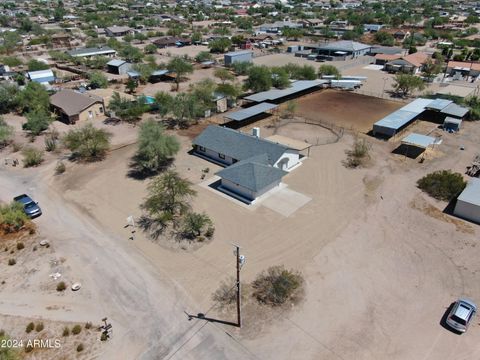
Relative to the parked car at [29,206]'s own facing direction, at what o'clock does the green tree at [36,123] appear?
The green tree is roughly at 8 o'clock from the parked car.

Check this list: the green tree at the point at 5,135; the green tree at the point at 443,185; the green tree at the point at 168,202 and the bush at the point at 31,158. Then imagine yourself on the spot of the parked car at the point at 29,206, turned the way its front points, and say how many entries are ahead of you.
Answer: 2

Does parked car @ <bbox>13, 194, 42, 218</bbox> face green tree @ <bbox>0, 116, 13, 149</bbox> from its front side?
no

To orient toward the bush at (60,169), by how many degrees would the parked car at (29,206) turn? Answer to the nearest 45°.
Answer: approximately 90° to its left

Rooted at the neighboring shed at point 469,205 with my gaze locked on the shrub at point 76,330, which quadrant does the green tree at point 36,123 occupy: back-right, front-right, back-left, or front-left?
front-right

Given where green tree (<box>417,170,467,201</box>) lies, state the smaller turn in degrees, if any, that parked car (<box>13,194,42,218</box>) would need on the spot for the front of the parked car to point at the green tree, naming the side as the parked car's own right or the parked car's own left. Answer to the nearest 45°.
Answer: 0° — it already faces it

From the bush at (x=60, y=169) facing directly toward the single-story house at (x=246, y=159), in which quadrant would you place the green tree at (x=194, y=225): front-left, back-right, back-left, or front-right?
front-right

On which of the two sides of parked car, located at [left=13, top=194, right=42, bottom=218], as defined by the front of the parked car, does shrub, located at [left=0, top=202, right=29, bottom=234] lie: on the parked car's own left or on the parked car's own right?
on the parked car's own right

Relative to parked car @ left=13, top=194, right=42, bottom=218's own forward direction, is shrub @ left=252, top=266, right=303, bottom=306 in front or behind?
in front

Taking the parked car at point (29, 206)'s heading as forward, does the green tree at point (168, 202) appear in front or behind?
in front

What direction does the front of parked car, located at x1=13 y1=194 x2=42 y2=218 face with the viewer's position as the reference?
facing the viewer and to the right of the viewer

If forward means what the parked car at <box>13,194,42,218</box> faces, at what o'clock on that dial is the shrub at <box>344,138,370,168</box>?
The shrub is roughly at 11 o'clock from the parked car.

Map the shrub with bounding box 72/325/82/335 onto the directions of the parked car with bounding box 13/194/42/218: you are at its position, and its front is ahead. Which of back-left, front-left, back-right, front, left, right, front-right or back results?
front-right

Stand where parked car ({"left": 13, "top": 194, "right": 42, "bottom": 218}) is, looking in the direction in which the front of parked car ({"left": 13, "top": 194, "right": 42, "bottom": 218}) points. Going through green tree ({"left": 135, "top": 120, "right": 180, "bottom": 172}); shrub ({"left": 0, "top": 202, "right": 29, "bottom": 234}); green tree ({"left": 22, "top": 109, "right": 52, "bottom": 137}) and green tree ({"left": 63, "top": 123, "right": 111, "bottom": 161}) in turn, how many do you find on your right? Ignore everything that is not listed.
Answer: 1

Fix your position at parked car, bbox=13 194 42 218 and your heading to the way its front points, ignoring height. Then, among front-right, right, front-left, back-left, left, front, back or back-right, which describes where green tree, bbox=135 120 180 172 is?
front-left
